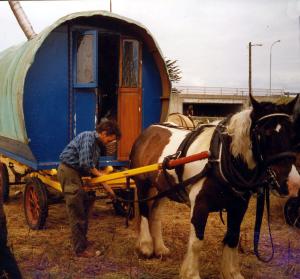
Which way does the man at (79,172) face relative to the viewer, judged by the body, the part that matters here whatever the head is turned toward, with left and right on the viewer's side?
facing to the right of the viewer

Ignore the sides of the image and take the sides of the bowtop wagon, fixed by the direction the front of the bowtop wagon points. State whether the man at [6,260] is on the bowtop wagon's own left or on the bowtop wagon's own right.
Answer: on the bowtop wagon's own right

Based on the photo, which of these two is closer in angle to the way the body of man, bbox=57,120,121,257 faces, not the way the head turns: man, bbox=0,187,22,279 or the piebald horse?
the piebald horse

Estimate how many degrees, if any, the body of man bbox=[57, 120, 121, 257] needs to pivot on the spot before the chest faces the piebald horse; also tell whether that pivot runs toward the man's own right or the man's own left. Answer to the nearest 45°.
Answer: approximately 45° to the man's own right

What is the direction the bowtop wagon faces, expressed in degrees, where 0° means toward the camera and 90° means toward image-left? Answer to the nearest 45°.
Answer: approximately 315°

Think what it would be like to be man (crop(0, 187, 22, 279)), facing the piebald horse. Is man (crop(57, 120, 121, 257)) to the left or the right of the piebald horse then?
left

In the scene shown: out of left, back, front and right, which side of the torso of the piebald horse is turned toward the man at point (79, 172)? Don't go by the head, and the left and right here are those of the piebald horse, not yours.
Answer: back

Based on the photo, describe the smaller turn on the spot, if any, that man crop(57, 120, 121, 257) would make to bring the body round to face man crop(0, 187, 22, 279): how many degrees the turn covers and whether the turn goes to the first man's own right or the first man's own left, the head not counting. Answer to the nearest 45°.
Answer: approximately 90° to the first man's own right

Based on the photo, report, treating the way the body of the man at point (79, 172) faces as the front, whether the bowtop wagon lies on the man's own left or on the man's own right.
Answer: on the man's own left
